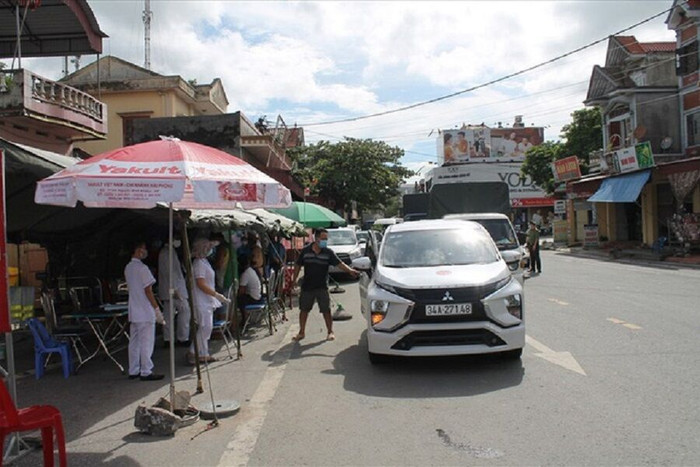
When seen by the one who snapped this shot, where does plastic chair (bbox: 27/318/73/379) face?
facing to the right of the viewer

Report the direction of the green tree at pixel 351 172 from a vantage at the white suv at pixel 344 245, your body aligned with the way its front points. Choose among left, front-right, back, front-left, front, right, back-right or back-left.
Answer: back

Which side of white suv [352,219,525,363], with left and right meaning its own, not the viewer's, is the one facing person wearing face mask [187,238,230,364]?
right

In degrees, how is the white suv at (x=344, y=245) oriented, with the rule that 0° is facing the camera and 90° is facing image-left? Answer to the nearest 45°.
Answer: approximately 0°
